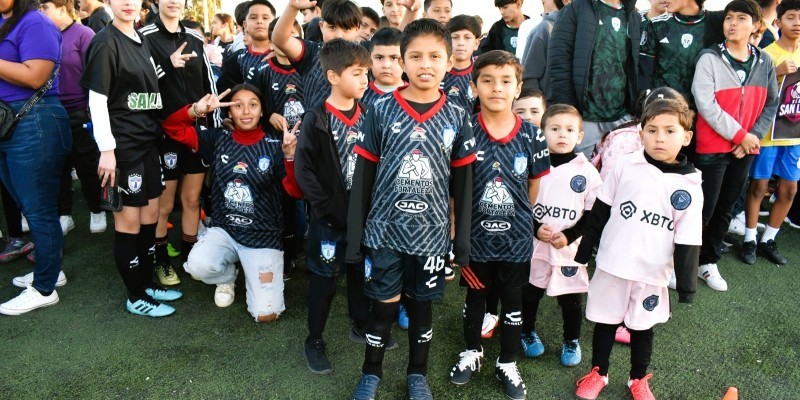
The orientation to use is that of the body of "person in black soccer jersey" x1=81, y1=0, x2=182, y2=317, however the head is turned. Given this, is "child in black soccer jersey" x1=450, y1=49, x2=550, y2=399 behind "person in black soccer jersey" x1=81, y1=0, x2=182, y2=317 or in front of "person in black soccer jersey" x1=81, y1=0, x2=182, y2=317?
in front

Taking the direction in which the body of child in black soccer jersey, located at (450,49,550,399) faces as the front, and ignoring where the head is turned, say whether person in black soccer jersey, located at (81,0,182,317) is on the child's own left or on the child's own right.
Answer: on the child's own right

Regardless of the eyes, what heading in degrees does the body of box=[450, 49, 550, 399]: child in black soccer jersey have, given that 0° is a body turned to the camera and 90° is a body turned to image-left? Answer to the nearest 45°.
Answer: approximately 0°

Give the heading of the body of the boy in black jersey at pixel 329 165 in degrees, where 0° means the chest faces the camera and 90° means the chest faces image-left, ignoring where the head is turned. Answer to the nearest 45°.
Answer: approximately 315°

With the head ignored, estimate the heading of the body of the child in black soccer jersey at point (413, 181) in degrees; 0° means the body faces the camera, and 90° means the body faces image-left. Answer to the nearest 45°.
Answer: approximately 0°

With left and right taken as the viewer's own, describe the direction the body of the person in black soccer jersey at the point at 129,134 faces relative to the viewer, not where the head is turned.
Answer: facing the viewer and to the right of the viewer

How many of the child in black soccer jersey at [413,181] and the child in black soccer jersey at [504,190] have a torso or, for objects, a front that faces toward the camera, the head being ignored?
2
